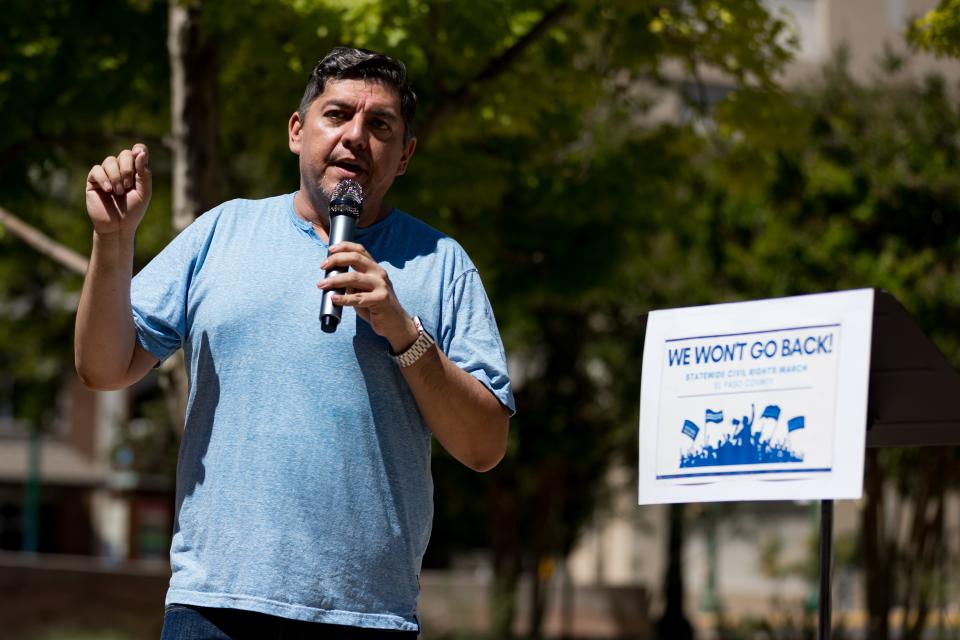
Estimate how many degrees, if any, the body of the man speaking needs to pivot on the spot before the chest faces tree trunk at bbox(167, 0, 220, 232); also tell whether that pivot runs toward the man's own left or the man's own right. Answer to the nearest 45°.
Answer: approximately 180°

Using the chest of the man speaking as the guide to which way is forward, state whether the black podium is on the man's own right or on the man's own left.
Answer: on the man's own left

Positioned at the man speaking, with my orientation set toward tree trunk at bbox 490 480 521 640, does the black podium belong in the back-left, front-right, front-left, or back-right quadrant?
front-right

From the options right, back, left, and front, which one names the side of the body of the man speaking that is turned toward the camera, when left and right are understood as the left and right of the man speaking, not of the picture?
front

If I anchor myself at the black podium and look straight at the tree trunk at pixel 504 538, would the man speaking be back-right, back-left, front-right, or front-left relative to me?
back-left

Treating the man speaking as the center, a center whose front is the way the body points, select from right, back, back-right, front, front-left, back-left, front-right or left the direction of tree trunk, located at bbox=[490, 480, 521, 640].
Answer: back
